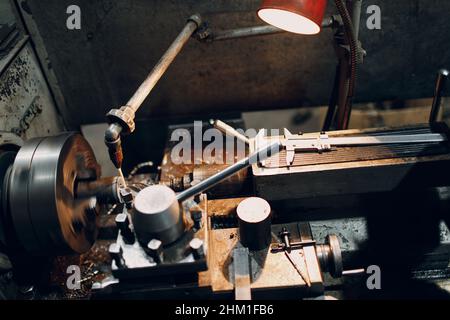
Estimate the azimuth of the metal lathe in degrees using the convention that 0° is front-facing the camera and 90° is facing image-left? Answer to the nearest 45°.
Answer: approximately 0°
